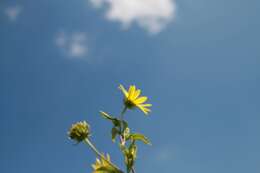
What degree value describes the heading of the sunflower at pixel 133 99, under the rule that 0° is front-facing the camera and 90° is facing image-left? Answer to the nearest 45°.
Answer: approximately 270°

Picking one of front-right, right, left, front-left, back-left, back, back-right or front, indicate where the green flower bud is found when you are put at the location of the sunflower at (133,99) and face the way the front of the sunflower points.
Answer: back-right
